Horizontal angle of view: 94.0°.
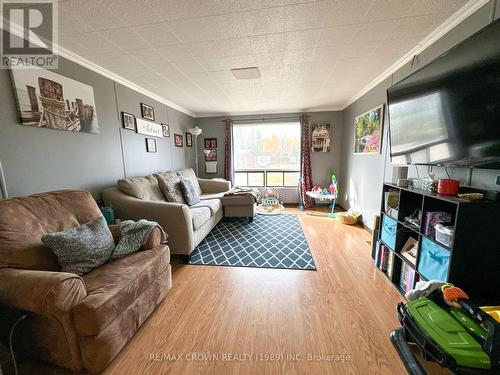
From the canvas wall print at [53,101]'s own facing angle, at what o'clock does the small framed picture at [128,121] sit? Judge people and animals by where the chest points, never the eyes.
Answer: The small framed picture is roughly at 9 o'clock from the canvas wall print.

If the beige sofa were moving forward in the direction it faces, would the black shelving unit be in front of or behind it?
in front

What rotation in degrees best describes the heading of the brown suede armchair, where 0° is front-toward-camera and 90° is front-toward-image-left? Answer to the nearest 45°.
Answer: approximately 315°

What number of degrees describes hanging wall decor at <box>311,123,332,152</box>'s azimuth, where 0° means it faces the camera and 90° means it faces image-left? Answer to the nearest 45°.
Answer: approximately 0°

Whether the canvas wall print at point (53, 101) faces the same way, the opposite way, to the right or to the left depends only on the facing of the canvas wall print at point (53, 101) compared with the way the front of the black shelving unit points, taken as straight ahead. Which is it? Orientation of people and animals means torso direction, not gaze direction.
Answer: the opposite way

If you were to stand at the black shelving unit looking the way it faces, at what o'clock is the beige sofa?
The beige sofa is roughly at 1 o'clock from the black shelving unit.

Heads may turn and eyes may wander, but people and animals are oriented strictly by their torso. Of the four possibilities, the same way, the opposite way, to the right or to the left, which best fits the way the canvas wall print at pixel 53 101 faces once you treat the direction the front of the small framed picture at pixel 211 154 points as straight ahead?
to the left

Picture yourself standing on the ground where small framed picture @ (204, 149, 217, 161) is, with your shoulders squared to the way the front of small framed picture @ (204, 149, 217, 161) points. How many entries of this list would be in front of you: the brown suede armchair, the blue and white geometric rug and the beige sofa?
3

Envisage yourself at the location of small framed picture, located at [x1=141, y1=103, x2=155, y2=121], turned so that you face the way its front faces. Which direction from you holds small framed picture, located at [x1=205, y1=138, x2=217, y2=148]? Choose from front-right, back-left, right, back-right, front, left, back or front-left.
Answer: left

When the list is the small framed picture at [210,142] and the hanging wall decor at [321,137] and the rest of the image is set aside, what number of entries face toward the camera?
2

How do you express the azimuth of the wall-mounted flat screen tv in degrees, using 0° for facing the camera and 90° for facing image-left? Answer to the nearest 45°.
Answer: approximately 45°

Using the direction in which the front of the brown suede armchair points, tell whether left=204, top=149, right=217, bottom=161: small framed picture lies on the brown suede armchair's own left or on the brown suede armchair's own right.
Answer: on the brown suede armchair's own left

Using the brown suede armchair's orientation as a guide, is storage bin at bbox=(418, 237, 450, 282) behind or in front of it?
in front

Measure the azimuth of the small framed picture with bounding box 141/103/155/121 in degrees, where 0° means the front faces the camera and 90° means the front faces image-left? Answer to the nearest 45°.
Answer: approximately 315°
